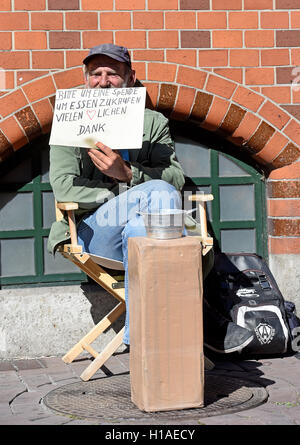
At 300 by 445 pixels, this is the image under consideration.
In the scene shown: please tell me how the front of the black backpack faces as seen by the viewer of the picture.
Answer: facing the viewer

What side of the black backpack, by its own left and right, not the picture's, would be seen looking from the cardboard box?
front

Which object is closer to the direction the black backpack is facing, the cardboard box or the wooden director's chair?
the cardboard box

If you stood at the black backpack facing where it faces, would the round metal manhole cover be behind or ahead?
ahead

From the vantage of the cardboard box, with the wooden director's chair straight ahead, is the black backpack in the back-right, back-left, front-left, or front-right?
front-right

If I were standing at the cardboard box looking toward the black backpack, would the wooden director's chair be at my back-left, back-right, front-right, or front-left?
front-left
